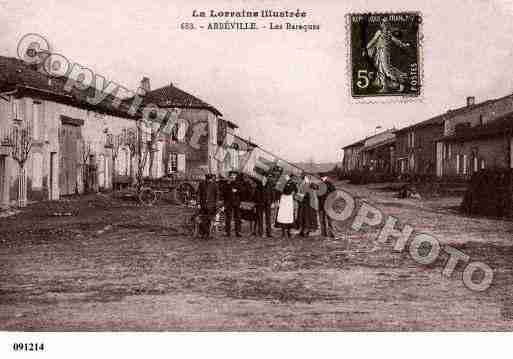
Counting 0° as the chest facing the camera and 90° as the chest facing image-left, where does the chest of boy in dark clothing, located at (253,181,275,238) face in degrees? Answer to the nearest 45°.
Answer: approximately 0°

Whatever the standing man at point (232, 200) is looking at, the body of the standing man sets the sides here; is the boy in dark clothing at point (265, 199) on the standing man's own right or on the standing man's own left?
on the standing man's own left

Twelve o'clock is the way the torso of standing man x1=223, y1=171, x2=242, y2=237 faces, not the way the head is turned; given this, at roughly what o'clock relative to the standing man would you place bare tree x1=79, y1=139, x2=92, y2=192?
The bare tree is roughly at 5 o'clock from the standing man.

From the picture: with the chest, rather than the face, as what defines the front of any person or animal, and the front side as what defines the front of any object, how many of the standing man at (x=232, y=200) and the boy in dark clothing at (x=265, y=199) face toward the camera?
2

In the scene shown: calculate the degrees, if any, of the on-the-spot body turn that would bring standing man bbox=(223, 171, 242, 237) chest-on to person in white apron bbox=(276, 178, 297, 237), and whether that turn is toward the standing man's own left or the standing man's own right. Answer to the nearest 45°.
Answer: approximately 90° to the standing man's own left

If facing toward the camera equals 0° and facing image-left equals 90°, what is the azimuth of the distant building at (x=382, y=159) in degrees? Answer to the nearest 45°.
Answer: approximately 45°

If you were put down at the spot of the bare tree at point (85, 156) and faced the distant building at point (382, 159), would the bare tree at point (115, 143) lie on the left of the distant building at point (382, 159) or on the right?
left
